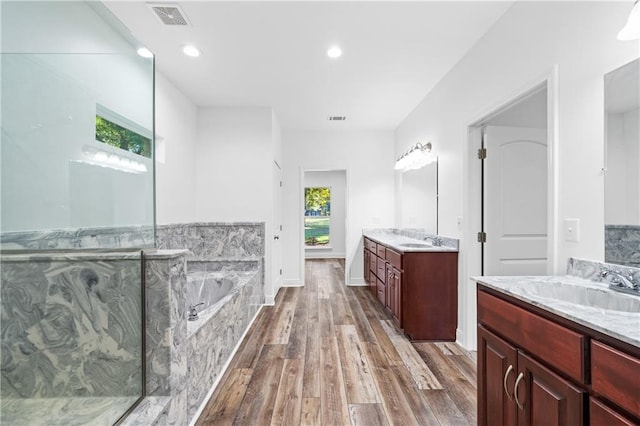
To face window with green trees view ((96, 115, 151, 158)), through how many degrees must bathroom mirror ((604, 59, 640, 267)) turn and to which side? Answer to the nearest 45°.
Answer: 0° — it already faces it

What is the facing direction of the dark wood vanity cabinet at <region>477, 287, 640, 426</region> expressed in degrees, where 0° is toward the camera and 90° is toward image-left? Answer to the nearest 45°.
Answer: approximately 45°

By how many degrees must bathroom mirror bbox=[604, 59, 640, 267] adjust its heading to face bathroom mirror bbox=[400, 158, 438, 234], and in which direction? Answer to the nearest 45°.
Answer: approximately 90° to its right

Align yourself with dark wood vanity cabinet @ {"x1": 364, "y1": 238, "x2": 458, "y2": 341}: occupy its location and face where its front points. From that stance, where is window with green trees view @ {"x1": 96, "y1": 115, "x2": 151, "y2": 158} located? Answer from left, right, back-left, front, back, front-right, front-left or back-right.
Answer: front-left

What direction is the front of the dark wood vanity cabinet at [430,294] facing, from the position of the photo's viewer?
facing to the left of the viewer

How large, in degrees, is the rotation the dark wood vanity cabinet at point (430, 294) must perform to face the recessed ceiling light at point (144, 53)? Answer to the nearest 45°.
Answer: approximately 45° to its left

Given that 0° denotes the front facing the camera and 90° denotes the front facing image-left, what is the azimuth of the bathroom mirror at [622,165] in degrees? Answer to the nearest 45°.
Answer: approximately 45°

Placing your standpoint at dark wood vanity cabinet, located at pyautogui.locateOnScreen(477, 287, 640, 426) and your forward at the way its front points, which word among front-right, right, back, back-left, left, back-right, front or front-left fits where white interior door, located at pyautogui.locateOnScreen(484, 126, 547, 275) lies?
back-right

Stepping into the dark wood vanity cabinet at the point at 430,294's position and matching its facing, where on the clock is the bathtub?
The bathtub is roughly at 11 o'clock from the dark wood vanity cabinet.
